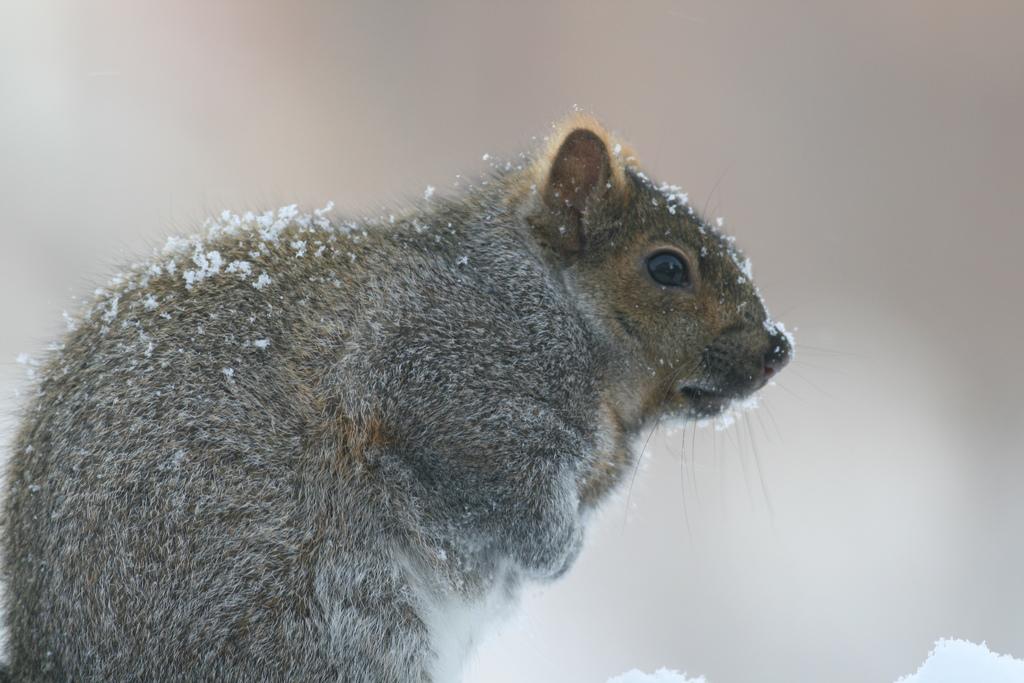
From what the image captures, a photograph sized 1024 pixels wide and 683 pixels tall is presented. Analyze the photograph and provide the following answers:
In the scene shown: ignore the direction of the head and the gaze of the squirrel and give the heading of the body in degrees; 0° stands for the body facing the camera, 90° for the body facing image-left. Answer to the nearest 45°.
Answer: approximately 270°

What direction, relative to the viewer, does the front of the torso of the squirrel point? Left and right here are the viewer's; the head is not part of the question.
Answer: facing to the right of the viewer
